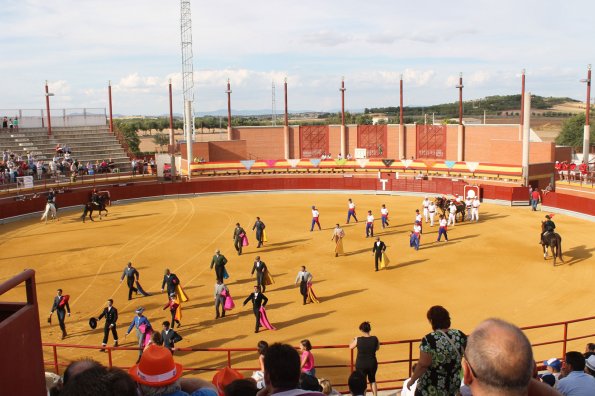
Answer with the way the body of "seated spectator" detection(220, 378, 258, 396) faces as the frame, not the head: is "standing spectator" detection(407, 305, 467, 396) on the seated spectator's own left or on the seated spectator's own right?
on the seated spectator's own right

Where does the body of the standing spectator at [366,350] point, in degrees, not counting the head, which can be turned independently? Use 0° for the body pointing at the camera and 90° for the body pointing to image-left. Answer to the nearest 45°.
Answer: approximately 180°

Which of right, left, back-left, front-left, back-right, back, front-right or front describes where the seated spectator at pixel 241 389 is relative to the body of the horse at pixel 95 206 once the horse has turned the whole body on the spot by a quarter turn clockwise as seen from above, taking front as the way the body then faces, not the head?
front

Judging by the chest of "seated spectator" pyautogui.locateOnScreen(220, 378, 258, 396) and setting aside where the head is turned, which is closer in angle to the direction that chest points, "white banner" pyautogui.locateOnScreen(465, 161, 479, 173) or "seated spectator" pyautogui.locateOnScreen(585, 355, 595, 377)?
the white banner

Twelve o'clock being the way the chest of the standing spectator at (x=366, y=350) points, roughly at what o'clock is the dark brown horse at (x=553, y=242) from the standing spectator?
The dark brown horse is roughly at 1 o'clock from the standing spectator.

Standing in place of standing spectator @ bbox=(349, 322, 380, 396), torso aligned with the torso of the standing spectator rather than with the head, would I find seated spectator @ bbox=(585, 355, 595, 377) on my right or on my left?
on my right

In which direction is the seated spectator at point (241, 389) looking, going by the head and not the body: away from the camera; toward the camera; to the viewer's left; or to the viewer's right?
away from the camera

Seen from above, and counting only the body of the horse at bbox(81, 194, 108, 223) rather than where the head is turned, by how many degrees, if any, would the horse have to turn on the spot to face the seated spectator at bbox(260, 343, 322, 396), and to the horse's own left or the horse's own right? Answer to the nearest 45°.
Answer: approximately 90° to the horse's own right

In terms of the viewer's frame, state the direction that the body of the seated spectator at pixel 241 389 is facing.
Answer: away from the camera

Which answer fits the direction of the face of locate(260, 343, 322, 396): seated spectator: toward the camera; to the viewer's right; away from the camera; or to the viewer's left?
away from the camera

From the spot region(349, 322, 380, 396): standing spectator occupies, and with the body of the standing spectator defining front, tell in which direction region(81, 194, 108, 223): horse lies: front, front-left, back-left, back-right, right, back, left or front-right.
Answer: front-left

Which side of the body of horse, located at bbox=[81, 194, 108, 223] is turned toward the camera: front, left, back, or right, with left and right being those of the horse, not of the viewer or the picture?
right

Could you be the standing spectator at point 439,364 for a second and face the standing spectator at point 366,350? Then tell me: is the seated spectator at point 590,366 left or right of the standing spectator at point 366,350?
right
